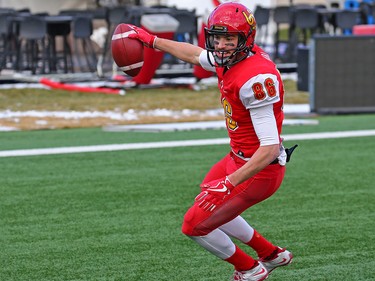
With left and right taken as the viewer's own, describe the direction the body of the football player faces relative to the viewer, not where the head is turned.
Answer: facing the viewer and to the left of the viewer

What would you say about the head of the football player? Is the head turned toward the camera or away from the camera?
toward the camera
